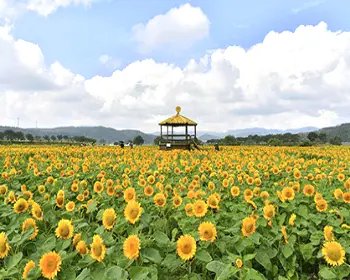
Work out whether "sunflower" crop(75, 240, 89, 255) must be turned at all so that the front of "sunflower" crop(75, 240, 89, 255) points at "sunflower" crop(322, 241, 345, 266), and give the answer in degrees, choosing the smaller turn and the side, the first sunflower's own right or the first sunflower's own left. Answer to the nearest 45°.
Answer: approximately 90° to the first sunflower's own left

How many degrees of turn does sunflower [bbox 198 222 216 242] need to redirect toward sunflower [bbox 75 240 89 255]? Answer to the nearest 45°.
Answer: approximately 90° to its right

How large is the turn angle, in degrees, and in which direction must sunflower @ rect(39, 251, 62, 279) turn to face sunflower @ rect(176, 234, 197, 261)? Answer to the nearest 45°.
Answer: approximately 90° to its left

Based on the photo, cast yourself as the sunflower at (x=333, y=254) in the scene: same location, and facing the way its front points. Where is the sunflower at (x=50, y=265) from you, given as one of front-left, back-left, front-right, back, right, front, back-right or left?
front-right

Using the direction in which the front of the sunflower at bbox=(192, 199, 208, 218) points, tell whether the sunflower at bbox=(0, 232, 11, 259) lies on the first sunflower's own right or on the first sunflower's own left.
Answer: on the first sunflower's own right

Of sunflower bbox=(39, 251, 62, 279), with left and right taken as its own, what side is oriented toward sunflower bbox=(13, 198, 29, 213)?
back

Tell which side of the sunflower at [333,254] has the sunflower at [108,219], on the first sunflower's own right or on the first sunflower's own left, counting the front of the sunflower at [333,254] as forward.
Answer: on the first sunflower's own right

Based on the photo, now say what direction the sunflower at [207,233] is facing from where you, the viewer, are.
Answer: facing the viewer
